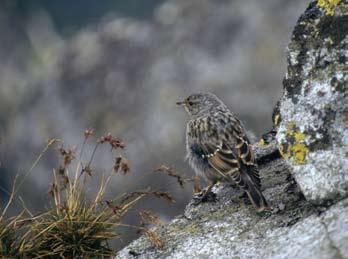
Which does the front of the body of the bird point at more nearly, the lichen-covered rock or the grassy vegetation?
the grassy vegetation

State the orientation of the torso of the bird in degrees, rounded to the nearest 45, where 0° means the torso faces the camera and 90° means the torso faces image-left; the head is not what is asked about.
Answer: approximately 135°

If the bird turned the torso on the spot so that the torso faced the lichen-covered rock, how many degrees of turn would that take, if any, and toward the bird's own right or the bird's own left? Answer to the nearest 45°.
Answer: approximately 180°
